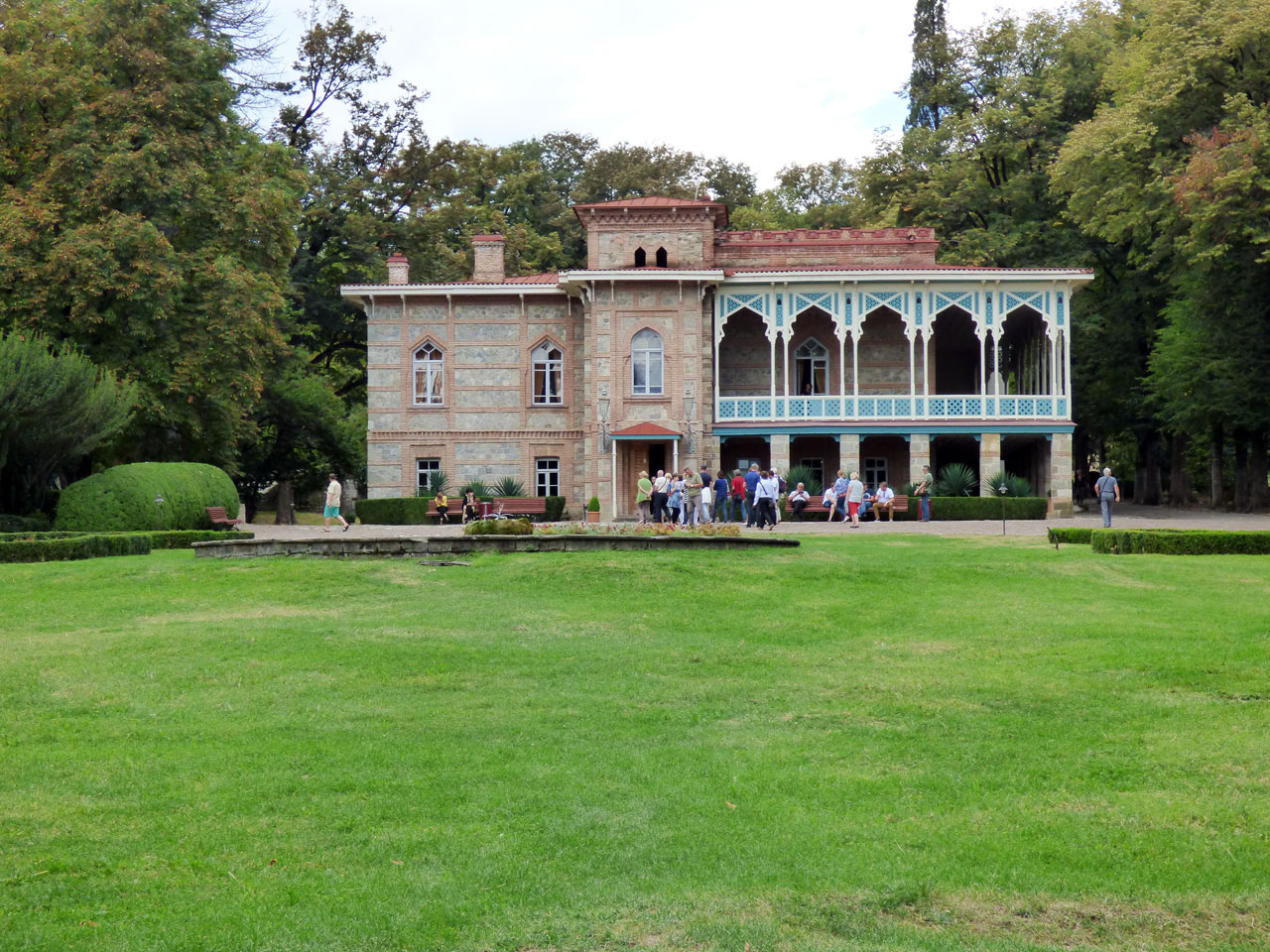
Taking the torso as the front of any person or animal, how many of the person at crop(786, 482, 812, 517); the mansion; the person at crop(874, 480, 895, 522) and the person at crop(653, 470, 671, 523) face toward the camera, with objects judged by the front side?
3

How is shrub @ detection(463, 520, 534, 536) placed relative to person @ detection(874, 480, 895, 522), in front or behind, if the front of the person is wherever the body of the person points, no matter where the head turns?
in front

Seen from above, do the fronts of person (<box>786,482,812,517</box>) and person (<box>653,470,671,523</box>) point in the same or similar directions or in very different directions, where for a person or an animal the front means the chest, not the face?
very different directions

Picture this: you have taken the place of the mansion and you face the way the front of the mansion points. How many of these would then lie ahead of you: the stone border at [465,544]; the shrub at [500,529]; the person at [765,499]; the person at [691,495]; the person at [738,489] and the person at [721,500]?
6

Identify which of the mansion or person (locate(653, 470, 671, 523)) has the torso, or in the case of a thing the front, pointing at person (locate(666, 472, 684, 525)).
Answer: the mansion

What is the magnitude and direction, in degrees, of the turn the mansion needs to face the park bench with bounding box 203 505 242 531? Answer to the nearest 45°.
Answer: approximately 45° to its right
